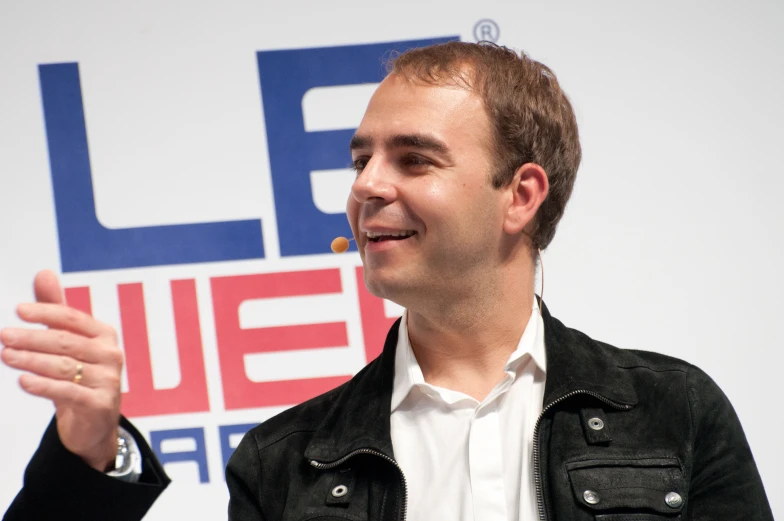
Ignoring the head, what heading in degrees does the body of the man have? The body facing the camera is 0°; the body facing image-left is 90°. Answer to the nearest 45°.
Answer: approximately 0°
